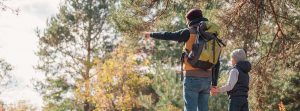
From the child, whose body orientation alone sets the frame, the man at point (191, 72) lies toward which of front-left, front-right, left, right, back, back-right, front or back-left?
left

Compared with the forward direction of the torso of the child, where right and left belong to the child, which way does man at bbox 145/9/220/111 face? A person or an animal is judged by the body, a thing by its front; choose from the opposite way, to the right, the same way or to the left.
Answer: the same way

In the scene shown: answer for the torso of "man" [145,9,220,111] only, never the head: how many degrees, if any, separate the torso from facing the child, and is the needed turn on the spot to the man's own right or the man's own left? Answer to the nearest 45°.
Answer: approximately 90° to the man's own right

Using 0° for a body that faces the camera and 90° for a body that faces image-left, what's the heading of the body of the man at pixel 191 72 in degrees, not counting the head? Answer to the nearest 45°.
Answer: approximately 135°

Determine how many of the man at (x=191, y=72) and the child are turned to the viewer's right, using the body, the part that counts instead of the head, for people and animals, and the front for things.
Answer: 0
